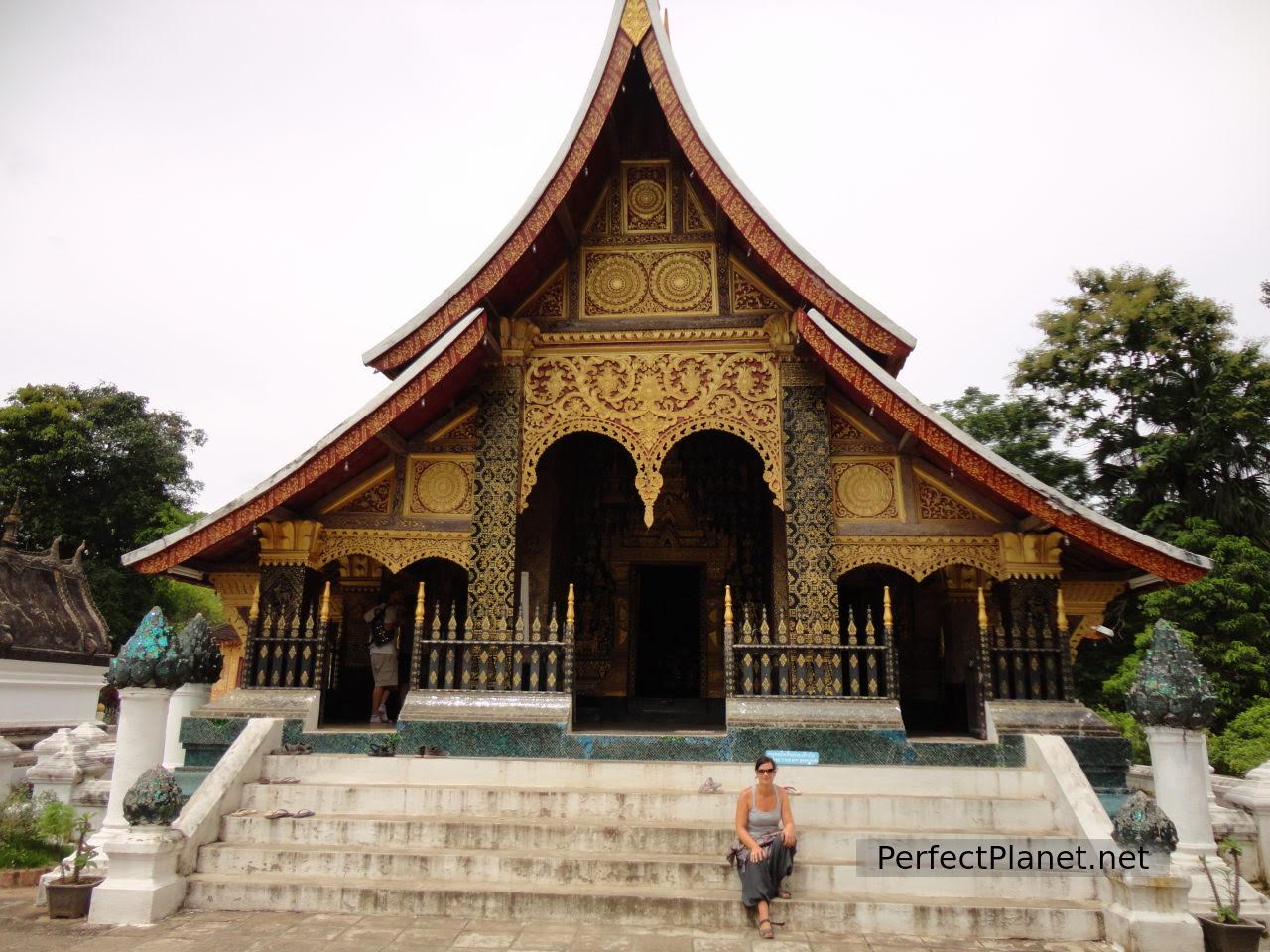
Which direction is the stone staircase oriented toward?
toward the camera

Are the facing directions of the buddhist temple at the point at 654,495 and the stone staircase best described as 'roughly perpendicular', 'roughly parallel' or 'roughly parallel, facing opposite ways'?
roughly parallel

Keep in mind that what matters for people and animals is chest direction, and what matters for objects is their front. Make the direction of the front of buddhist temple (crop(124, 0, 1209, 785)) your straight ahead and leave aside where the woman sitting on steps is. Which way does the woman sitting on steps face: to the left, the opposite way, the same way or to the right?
the same way

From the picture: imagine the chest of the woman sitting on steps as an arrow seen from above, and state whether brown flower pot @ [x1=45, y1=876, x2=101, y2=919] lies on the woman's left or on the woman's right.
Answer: on the woman's right

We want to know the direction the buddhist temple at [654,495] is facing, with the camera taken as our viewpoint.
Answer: facing the viewer

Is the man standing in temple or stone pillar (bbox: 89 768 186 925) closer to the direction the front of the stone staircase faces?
the stone pillar

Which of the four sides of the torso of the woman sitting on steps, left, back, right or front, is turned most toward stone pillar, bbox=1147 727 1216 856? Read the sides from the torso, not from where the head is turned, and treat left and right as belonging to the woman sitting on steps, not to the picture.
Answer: left

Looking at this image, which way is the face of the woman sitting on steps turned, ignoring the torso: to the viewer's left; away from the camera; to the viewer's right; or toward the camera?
toward the camera

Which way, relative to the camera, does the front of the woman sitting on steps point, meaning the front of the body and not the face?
toward the camera

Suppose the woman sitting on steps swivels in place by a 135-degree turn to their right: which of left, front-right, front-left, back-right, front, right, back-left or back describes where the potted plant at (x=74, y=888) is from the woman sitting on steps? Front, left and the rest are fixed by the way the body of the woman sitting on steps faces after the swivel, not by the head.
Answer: front-left

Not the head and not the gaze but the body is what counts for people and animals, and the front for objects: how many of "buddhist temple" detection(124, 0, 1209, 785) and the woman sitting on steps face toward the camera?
2

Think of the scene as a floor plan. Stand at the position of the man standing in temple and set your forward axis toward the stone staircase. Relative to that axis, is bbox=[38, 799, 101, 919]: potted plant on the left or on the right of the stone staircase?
right

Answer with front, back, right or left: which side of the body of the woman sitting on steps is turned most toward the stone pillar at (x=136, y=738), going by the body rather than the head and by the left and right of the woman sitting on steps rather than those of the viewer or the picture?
right

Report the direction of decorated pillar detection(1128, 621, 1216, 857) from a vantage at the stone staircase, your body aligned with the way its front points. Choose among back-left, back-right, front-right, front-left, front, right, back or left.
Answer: left

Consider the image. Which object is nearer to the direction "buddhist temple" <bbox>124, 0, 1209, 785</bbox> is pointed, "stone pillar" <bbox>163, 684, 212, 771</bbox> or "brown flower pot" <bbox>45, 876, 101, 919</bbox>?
the brown flower pot

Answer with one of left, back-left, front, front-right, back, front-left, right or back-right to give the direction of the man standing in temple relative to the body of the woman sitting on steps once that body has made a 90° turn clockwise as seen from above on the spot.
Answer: front-right
